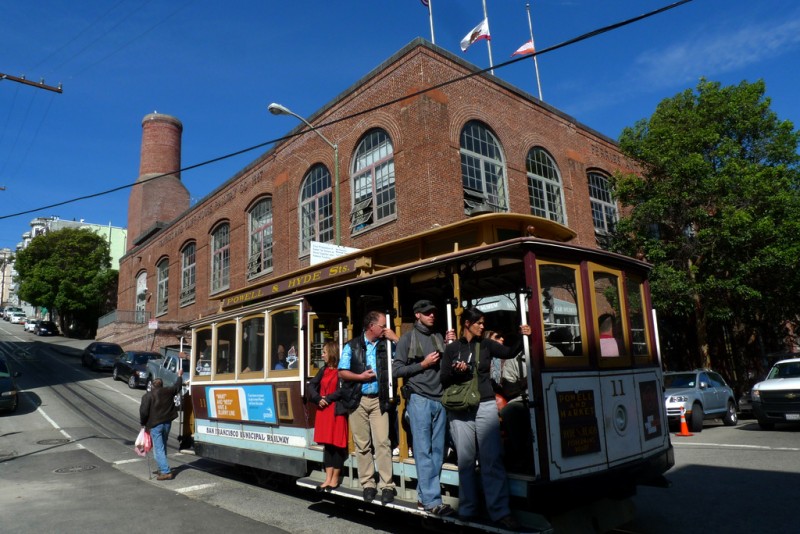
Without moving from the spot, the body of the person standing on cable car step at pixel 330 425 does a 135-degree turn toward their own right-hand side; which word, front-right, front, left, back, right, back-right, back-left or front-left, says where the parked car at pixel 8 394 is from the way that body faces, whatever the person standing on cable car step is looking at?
front-left

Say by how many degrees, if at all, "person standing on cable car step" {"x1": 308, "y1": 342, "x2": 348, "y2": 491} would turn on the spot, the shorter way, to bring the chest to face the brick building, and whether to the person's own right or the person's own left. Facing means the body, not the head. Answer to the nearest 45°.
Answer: approximately 135° to the person's own right

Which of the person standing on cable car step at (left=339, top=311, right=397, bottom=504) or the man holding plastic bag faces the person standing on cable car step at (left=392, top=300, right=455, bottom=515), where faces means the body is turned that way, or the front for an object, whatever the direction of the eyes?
the person standing on cable car step at (left=339, top=311, right=397, bottom=504)

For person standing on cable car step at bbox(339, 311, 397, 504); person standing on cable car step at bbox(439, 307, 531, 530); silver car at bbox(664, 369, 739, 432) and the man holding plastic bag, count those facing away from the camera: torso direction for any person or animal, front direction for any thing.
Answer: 1

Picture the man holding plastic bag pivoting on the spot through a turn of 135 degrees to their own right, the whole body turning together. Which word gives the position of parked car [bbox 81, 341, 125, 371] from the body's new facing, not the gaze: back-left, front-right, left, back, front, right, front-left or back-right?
back-left

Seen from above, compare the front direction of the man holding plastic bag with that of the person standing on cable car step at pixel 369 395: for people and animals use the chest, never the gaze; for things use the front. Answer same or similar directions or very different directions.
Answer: very different directions

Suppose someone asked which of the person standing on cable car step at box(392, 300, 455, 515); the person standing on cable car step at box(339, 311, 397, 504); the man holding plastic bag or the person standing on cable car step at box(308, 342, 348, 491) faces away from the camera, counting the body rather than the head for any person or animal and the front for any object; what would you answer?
the man holding plastic bag

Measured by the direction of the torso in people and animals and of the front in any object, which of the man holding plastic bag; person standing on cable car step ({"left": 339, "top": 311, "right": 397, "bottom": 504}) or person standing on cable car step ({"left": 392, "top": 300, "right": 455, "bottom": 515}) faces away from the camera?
the man holding plastic bag

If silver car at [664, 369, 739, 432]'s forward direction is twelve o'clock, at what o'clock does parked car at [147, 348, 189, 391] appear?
The parked car is roughly at 1 o'clock from the silver car.

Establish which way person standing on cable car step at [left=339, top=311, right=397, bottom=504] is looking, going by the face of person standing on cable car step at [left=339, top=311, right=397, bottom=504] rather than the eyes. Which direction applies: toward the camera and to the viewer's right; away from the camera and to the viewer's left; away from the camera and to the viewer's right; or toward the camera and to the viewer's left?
toward the camera and to the viewer's right

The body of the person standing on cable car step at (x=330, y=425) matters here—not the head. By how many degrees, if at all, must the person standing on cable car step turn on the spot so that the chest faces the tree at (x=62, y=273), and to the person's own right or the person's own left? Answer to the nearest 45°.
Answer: approximately 90° to the person's own right
